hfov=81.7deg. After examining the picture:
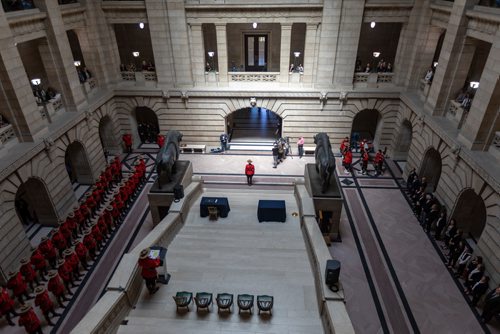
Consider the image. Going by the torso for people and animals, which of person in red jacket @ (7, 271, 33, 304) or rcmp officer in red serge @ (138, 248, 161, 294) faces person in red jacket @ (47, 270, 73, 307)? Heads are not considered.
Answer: person in red jacket @ (7, 271, 33, 304)

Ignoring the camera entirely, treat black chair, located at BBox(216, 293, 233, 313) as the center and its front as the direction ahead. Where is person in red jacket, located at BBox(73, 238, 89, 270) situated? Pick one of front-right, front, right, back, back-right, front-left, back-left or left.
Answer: front-left

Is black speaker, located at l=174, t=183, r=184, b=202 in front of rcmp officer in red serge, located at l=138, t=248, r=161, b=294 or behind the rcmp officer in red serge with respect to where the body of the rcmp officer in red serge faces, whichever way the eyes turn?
in front

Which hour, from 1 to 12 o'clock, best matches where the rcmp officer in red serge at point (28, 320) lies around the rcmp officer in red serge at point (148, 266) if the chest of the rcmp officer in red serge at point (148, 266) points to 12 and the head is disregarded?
the rcmp officer in red serge at point (28, 320) is roughly at 8 o'clock from the rcmp officer in red serge at point (148, 266).

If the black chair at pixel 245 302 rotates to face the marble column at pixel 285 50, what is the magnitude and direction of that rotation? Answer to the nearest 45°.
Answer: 0° — it already faces it

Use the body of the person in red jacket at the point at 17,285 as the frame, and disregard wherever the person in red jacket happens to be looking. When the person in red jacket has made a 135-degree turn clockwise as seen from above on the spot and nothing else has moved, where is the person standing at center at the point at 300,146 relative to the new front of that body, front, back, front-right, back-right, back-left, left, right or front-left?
back

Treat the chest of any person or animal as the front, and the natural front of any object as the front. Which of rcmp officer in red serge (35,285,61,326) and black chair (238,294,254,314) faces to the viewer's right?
the rcmp officer in red serge

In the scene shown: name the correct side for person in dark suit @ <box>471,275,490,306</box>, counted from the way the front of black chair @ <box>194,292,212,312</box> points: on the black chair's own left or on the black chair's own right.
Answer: on the black chair's own right

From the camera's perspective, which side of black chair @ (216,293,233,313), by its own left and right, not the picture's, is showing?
back

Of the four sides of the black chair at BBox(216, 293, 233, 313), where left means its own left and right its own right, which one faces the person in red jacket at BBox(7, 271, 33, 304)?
left

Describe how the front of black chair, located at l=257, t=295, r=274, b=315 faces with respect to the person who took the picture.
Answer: facing away from the viewer

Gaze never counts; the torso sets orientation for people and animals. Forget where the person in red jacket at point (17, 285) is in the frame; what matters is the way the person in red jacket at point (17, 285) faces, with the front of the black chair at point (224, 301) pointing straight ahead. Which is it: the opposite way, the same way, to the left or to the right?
to the right

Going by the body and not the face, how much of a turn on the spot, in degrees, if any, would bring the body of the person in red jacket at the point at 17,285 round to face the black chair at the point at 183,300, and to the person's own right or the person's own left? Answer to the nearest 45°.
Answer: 0° — they already face it

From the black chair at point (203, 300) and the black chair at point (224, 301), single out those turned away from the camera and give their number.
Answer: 2
